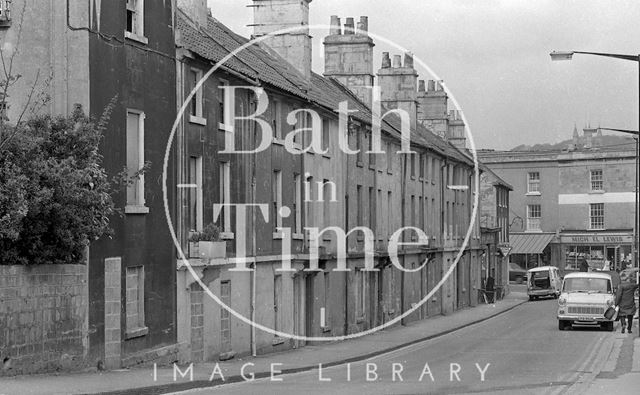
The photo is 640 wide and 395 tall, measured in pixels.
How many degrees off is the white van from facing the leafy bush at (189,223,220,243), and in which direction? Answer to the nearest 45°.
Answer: approximately 45° to its right

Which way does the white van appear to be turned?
toward the camera

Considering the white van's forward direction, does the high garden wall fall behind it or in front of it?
in front

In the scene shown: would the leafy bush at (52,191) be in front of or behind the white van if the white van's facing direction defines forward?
in front

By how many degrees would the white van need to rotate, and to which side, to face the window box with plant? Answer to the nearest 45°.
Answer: approximately 45° to its right
